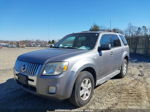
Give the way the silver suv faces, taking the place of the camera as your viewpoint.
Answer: facing the viewer and to the left of the viewer

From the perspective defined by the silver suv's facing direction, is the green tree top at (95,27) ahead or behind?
behind

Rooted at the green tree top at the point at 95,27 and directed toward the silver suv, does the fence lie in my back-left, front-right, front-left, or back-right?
front-left

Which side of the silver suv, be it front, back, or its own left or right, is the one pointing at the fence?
back
